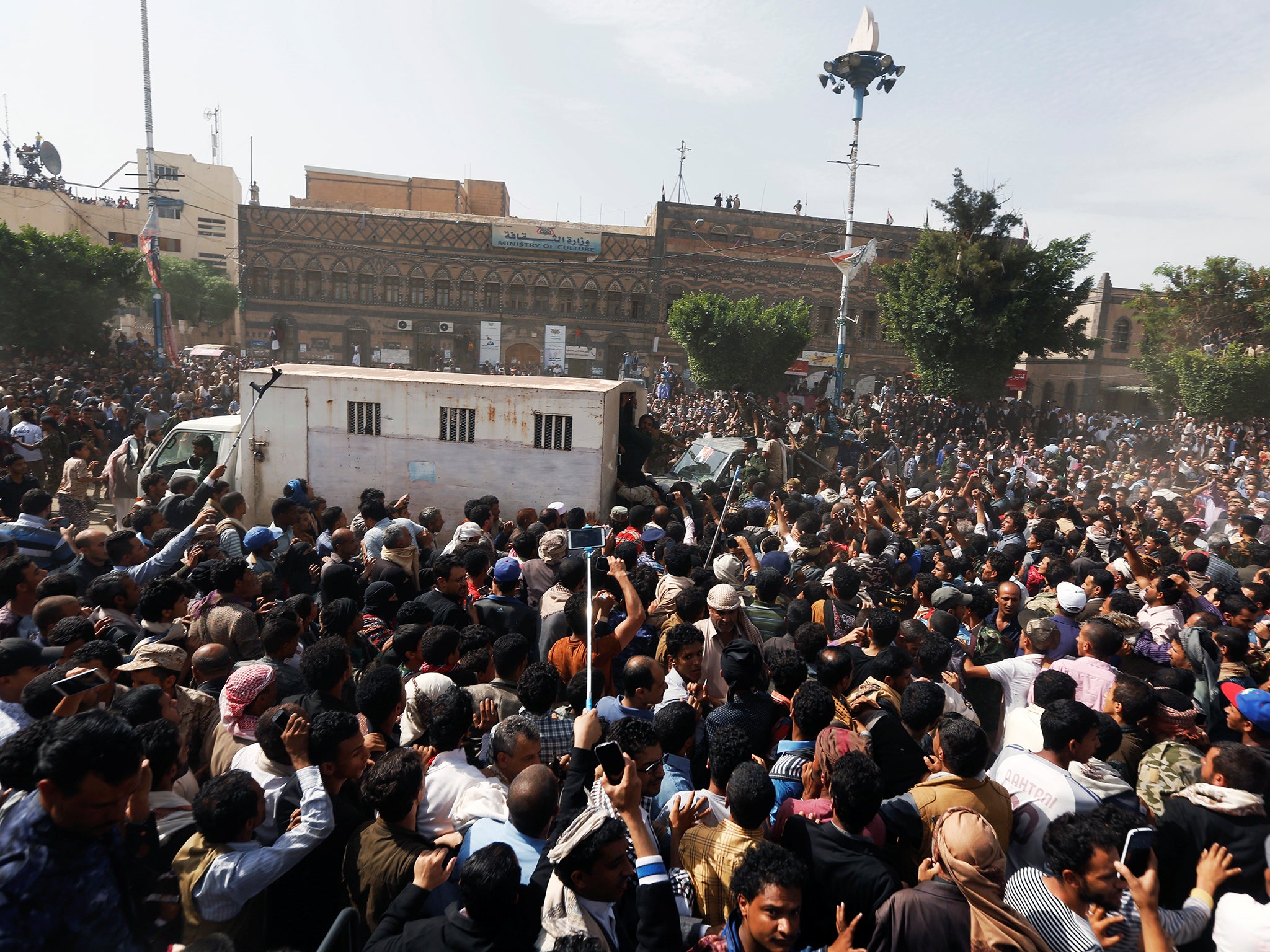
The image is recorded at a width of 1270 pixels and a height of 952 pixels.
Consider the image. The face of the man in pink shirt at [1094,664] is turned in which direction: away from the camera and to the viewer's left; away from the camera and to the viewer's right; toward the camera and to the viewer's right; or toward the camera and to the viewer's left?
away from the camera and to the viewer's left

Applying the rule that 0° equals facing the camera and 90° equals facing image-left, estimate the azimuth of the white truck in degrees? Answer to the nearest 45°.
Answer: approximately 90°

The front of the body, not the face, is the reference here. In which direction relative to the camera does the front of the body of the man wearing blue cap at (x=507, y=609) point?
away from the camera

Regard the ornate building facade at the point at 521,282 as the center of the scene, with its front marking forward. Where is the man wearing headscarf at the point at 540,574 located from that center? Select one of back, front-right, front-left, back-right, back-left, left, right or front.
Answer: front

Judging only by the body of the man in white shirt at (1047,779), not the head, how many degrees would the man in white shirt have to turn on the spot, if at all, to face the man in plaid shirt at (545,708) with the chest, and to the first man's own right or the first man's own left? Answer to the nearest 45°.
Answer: approximately 135° to the first man's own left

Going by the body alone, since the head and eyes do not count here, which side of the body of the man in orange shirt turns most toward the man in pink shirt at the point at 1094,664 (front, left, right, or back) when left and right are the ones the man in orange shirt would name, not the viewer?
right

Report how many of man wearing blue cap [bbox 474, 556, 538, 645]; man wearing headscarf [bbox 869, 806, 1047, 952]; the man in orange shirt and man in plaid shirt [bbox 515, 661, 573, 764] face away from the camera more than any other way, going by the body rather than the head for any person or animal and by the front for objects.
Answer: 4

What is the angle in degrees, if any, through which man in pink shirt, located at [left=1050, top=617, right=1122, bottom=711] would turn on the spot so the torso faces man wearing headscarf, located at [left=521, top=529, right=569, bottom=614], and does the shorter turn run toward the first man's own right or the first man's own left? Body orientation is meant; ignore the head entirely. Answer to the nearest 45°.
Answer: approximately 45° to the first man's own left

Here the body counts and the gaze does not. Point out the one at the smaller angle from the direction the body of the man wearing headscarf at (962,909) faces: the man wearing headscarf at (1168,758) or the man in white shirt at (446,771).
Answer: the man wearing headscarf

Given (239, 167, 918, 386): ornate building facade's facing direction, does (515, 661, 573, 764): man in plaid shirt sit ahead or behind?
ahead

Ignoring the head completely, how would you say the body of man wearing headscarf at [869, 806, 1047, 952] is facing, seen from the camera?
away from the camera

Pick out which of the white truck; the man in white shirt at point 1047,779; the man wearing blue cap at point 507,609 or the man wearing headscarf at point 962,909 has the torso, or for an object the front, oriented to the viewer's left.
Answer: the white truck

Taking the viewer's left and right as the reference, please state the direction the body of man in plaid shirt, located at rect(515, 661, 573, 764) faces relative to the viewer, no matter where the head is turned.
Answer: facing away from the viewer

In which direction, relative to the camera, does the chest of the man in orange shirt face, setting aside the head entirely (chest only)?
away from the camera

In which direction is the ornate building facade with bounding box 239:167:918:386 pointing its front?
toward the camera

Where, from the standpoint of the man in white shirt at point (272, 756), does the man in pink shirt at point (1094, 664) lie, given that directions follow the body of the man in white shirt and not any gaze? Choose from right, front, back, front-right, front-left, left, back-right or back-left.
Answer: front-right

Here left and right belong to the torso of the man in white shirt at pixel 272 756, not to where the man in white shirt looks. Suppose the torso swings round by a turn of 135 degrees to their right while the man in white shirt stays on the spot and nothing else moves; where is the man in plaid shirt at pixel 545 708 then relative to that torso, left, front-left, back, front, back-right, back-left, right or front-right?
left
